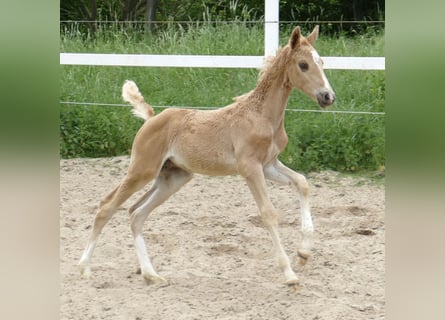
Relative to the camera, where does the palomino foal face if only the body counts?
to the viewer's right
